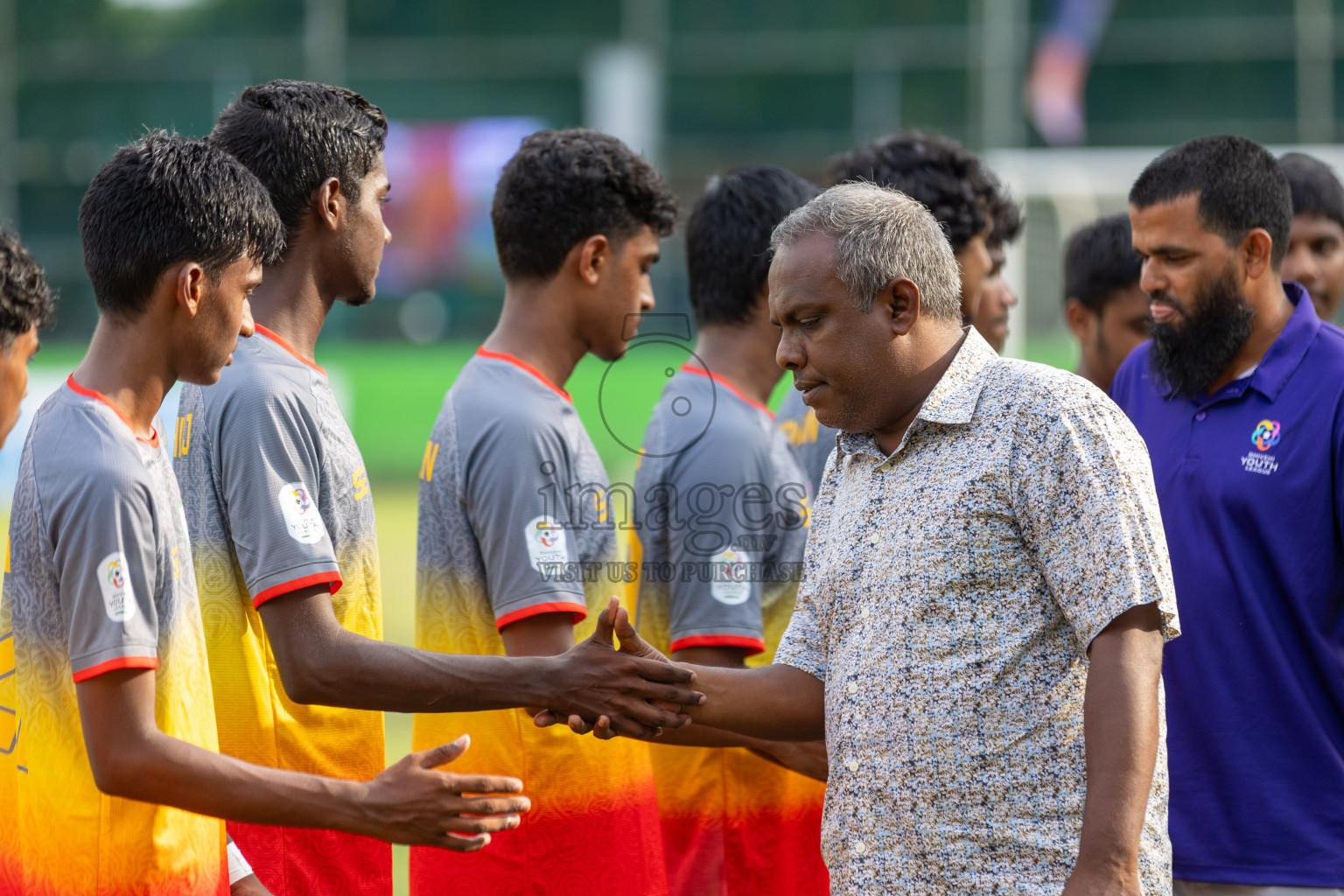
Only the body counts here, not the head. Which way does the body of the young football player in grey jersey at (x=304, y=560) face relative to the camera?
to the viewer's right

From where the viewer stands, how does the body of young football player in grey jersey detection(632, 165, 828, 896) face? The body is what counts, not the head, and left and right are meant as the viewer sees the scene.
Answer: facing to the right of the viewer

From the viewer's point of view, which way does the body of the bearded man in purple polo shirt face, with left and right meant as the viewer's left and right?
facing the viewer and to the left of the viewer

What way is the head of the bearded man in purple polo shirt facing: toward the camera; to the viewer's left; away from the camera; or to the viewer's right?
to the viewer's left

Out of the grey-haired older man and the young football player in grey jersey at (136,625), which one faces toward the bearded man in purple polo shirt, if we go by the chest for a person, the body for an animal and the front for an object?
the young football player in grey jersey

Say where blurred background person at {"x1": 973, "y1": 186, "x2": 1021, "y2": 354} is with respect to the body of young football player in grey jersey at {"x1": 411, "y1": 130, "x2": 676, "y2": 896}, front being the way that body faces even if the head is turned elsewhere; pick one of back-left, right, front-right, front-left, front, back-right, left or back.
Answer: front-left

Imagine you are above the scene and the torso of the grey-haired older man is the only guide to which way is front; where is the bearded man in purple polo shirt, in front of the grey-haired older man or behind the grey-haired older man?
behind

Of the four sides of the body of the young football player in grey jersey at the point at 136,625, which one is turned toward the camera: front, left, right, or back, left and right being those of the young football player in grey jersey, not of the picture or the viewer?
right

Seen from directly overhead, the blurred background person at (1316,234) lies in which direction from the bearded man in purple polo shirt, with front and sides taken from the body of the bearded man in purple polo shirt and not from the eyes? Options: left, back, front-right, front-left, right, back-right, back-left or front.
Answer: back-right

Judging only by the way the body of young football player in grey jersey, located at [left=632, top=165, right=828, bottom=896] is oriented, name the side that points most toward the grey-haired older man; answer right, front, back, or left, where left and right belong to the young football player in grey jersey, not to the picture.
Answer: right

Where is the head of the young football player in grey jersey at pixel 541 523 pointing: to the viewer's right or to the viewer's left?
to the viewer's right
